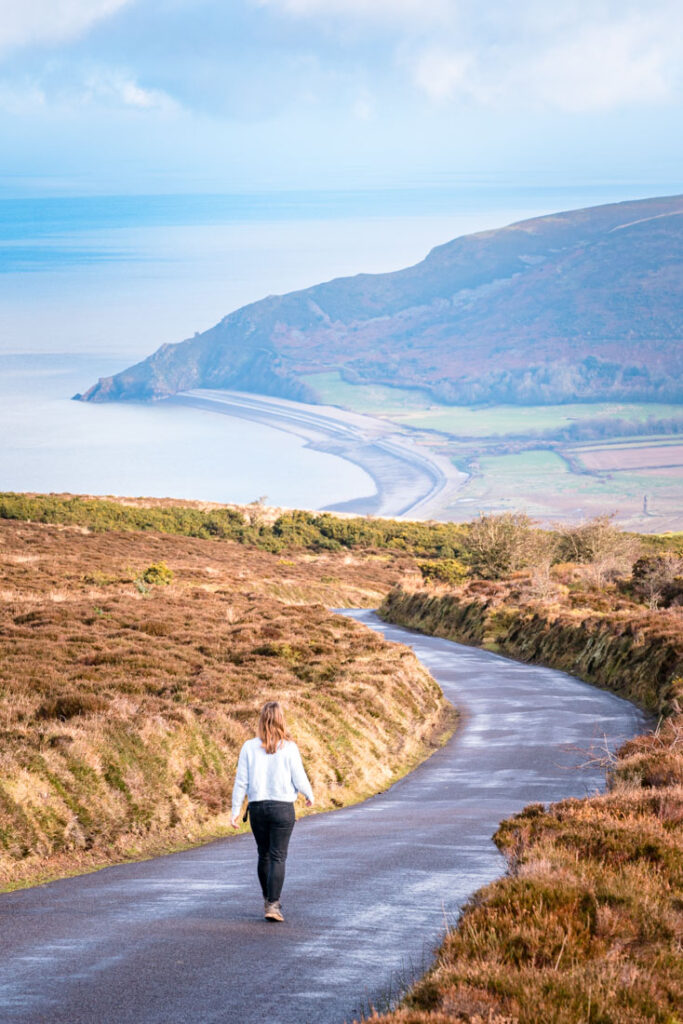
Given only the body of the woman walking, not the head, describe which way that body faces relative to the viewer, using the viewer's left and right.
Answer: facing away from the viewer

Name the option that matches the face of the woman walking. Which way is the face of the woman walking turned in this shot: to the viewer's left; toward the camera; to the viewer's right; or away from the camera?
away from the camera
